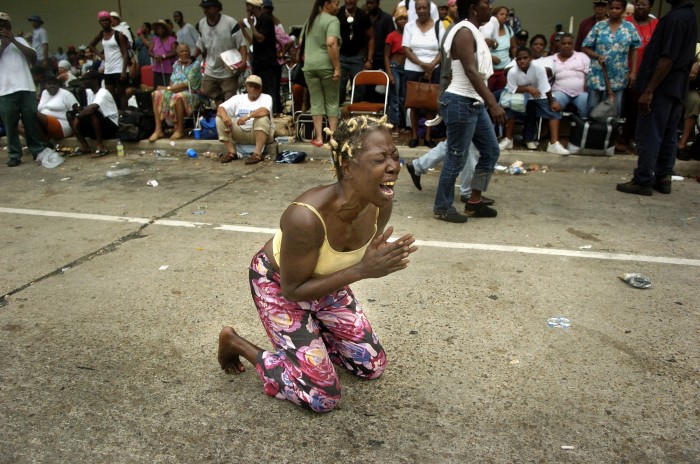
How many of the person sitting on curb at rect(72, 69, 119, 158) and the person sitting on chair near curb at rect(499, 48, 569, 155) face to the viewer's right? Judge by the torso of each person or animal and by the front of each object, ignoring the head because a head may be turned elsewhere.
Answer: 0

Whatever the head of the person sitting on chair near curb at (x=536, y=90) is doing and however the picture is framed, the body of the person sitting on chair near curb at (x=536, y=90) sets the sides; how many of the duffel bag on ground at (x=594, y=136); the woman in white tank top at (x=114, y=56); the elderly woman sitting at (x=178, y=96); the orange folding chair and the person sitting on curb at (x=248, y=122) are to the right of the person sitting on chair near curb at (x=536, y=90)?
4

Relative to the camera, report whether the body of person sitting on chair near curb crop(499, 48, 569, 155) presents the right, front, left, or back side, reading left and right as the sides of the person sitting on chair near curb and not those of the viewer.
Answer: front

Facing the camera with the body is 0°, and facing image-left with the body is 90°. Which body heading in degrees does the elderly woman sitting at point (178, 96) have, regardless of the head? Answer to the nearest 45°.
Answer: approximately 45°

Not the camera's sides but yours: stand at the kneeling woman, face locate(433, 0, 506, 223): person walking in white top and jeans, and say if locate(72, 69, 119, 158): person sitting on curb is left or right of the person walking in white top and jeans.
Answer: left

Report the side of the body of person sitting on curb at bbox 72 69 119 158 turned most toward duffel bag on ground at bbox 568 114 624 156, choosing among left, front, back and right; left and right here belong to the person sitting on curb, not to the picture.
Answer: left

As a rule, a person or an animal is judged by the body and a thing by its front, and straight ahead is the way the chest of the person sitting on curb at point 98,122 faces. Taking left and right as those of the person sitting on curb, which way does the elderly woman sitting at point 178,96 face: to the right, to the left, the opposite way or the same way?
the same way

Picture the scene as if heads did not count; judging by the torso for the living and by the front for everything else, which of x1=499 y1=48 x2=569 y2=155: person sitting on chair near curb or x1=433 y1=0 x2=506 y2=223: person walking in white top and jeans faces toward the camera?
the person sitting on chair near curb

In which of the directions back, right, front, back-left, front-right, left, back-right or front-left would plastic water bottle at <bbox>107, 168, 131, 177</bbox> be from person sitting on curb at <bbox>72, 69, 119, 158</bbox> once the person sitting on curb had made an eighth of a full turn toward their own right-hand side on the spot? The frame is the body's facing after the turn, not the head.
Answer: left

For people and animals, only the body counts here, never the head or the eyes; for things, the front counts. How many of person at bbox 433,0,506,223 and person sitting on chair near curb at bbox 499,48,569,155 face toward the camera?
1

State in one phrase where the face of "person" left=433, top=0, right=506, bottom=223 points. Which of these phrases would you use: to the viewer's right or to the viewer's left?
to the viewer's right

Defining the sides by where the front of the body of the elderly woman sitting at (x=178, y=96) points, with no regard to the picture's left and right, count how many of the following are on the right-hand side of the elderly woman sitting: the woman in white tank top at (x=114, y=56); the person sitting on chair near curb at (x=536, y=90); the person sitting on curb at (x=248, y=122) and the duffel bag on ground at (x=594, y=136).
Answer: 1

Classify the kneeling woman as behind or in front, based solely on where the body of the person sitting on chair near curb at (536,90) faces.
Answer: in front

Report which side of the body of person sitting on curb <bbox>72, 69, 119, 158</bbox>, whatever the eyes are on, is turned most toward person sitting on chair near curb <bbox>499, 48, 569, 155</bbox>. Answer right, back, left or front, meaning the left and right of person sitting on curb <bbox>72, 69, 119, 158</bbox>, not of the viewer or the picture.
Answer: left

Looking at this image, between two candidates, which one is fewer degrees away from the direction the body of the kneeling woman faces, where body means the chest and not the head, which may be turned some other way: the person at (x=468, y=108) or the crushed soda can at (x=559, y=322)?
the crushed soda can

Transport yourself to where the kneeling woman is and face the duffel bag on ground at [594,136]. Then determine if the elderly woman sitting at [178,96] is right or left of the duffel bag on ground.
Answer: left

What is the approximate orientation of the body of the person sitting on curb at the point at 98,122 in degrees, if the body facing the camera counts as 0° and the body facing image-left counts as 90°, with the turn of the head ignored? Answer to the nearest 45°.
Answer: approximately 45°

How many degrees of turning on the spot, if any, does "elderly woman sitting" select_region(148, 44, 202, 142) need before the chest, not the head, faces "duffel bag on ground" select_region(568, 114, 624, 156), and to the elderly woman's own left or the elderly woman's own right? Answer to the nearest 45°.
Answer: approximately 90° to the elderly woman's own left

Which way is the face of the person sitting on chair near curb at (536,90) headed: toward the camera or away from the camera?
toward the camera

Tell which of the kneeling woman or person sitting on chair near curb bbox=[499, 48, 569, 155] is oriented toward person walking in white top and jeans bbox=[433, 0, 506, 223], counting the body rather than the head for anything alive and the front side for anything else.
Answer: the person sitting on chair near curb
